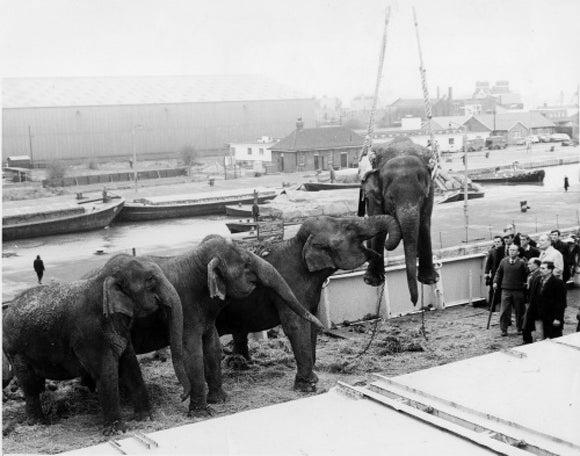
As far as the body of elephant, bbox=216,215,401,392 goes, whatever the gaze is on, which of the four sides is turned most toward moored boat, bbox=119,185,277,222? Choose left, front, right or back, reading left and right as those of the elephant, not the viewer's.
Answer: left

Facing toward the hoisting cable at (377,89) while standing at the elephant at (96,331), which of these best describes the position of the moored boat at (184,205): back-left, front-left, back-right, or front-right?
front-left

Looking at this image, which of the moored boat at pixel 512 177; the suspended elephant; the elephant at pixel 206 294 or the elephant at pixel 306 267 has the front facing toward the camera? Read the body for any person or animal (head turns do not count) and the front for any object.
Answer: the suspended elephant

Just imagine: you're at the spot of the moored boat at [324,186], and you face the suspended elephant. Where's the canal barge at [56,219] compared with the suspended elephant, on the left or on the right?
right

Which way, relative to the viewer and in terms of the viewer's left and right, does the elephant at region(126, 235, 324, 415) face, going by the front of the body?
facing to the right of the viewer

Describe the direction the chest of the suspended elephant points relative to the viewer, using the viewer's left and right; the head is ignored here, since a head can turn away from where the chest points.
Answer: facing the viewer

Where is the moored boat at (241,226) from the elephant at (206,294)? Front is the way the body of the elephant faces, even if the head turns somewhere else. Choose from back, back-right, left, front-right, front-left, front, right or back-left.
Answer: left

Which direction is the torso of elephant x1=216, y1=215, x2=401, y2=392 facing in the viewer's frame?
to the viewer's right

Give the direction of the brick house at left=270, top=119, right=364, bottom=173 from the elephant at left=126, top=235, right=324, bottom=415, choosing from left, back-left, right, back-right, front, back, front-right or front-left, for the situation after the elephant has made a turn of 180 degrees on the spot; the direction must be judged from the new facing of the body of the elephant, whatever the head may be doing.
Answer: right

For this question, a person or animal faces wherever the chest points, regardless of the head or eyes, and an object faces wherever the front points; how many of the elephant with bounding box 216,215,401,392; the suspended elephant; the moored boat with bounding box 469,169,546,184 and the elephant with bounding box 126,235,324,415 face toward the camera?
1

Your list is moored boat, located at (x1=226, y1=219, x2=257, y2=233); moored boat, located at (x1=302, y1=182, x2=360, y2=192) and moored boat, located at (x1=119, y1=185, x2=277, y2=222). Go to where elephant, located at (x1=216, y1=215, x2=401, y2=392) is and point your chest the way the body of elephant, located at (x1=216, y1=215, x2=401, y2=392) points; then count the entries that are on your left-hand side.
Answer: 3

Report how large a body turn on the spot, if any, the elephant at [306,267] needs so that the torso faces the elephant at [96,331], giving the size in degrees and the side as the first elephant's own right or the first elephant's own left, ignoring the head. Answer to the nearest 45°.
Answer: approximately 135° to the first elephant's own right

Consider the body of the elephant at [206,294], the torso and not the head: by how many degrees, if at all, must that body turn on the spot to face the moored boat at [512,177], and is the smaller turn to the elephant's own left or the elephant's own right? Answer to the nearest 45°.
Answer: approximately 45° to the elephant's own left

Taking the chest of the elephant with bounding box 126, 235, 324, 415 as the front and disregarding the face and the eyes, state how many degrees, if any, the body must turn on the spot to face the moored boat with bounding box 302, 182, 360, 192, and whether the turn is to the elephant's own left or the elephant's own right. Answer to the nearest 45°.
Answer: approximately 90° to the elephant's own left
